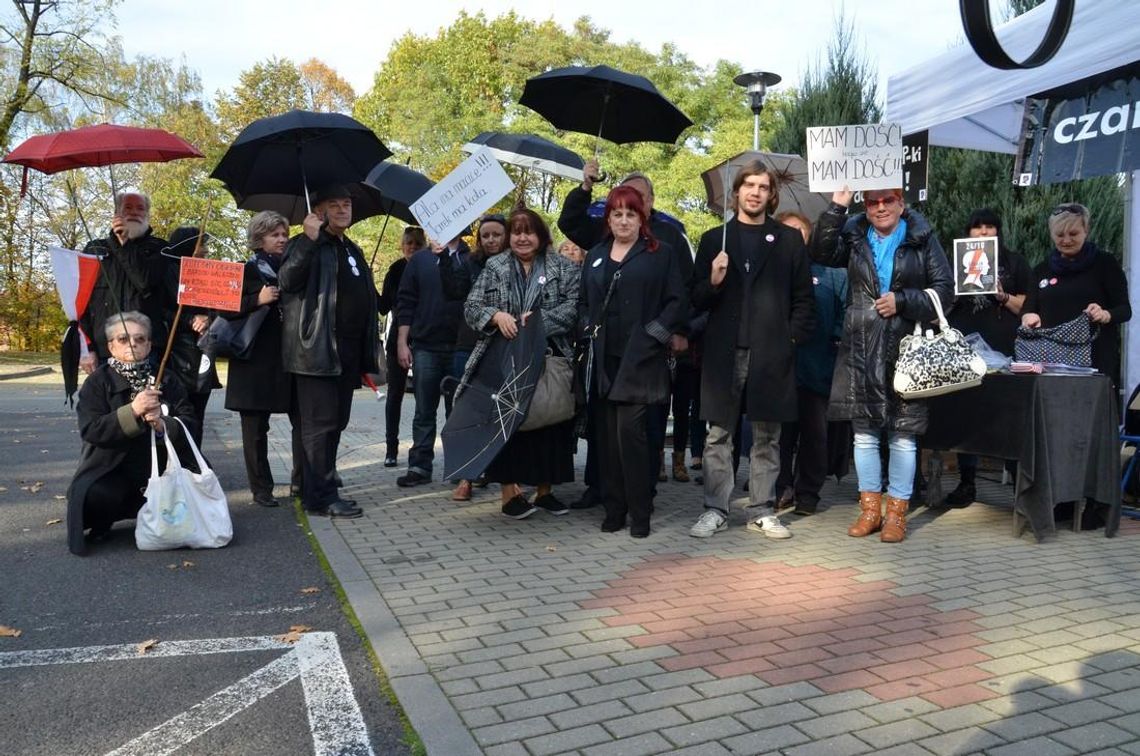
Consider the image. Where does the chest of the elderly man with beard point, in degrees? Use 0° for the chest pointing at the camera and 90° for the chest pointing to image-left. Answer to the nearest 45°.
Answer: approximately 0°

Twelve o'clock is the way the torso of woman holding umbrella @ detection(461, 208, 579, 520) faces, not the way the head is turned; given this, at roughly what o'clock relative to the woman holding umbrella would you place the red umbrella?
The red umbrella is roughly at 3 o'clock from the woman holding umbrella.

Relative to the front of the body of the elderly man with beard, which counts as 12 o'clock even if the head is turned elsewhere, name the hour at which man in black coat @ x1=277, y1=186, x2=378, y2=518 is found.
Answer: The man in black coat is roughly at 10 o'clock from the elderly man with beard.

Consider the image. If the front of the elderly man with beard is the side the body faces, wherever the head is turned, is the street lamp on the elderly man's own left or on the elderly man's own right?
on the elderly man's own left

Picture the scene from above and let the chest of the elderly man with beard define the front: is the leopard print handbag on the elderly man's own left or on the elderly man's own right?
on the elderly man's own left

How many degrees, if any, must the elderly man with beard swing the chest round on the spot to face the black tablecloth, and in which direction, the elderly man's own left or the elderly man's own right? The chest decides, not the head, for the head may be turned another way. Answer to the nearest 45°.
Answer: approximately 45° to the elderly man's own left
